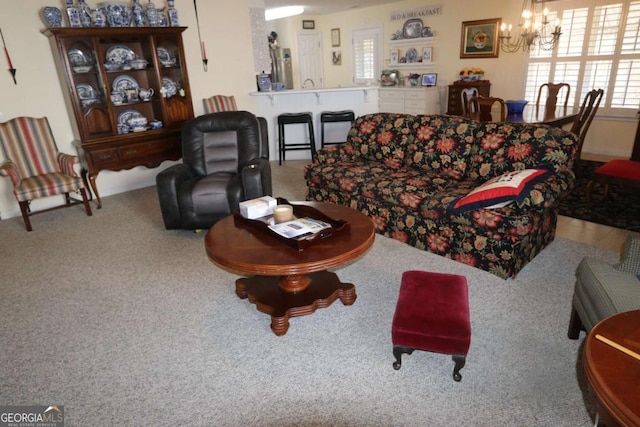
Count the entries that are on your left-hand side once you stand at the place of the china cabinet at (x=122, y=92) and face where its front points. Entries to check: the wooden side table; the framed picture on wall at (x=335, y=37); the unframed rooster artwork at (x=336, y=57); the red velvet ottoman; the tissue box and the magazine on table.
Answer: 2

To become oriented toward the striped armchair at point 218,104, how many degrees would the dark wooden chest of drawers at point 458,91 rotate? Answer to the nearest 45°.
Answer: approximately 45° to its right

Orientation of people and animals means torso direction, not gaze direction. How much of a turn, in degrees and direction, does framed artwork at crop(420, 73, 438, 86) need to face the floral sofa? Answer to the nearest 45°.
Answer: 0° — it already faces it

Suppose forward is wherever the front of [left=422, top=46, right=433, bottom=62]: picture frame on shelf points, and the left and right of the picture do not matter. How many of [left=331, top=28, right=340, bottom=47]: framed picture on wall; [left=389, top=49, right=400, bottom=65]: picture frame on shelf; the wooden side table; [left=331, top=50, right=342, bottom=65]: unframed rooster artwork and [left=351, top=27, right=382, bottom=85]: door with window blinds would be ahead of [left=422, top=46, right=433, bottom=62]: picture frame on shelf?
1

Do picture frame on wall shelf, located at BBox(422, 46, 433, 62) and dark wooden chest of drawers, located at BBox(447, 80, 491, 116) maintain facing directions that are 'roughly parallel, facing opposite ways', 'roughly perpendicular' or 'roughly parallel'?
roughly parallel

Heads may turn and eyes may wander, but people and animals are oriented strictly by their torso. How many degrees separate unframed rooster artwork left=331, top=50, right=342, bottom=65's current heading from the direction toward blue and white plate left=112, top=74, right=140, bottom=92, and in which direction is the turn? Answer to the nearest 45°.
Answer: approximately 45° to its right

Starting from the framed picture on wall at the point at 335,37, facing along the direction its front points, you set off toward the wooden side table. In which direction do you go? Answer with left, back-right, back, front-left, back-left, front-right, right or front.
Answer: front

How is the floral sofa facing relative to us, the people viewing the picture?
facing the viewer and to the left of the viewer

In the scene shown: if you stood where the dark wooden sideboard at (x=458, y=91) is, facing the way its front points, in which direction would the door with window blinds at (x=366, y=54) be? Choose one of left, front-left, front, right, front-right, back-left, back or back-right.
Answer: back-right

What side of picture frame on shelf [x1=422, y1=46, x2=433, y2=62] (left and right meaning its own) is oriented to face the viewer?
front

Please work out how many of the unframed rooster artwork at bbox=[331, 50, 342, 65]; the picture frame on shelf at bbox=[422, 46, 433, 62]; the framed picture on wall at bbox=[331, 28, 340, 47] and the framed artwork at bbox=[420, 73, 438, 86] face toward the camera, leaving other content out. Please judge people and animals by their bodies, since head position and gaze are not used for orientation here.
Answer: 4

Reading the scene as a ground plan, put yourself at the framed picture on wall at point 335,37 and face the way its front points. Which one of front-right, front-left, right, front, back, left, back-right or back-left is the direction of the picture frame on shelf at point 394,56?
front-left

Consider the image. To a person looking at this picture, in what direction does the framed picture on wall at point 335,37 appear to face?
facing the viewer

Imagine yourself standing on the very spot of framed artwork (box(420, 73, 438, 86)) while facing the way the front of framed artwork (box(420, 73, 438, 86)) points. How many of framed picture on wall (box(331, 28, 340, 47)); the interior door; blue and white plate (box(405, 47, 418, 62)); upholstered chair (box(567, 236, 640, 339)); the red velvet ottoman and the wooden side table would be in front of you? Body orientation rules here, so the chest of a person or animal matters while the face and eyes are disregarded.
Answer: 3

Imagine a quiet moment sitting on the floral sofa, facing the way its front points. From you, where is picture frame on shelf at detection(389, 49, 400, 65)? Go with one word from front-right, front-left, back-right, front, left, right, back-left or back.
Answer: back-right

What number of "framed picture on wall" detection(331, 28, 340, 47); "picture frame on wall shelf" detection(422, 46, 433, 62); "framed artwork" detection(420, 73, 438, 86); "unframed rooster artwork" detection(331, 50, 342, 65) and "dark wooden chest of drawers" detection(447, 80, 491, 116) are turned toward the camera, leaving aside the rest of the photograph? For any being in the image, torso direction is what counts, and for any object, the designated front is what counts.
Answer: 5

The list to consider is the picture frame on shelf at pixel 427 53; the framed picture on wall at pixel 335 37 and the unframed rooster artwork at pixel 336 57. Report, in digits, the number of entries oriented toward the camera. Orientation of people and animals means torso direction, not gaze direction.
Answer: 3

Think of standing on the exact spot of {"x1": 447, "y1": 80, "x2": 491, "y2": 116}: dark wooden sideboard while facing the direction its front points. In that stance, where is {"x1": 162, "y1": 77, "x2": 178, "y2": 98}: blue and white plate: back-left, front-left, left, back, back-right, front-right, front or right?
front-right

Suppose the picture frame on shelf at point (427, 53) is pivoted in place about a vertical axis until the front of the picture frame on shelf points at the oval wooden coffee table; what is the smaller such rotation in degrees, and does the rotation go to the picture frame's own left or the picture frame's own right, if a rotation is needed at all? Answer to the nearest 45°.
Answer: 0° — it already faces it

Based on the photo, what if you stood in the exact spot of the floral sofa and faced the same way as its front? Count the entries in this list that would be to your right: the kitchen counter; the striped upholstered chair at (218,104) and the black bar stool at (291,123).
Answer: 3

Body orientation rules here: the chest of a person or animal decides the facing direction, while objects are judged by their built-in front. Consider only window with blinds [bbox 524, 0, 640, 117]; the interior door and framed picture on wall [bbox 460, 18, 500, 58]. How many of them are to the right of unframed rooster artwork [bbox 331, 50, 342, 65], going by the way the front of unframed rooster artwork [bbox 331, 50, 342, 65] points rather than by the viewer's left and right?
1

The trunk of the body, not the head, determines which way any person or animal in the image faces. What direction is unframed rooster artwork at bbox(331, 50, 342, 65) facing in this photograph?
toward the camera

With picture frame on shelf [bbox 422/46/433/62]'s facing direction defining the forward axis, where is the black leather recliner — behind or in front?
in front
